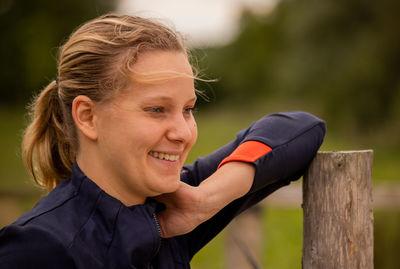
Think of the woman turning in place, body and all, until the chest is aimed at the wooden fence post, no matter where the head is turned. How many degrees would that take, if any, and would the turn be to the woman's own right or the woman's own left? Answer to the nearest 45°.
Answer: approximately 45° to the woman's own left
